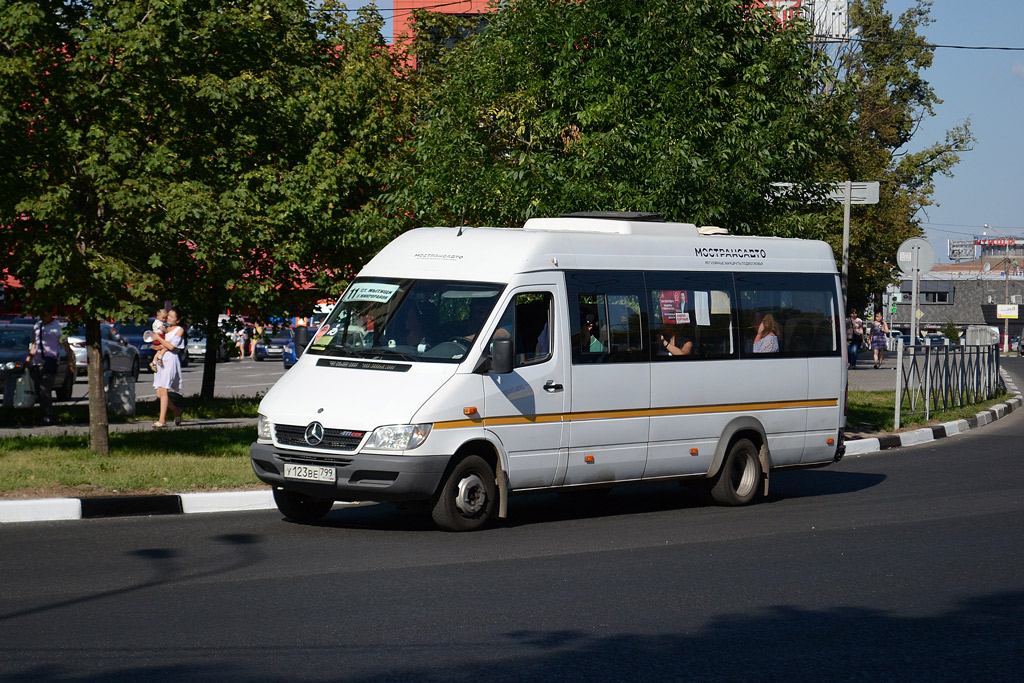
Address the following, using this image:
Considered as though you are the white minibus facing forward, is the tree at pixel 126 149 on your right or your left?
on your right

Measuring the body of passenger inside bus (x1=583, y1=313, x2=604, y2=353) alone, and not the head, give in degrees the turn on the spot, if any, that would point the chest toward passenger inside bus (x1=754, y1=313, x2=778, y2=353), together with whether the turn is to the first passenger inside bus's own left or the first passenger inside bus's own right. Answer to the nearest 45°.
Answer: approximately 180°

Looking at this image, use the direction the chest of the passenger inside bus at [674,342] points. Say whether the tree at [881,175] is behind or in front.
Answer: behind

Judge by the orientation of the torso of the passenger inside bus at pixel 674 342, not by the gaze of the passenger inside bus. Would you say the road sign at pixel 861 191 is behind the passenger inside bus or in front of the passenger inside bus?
behind

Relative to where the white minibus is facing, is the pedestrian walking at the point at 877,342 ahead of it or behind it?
behind

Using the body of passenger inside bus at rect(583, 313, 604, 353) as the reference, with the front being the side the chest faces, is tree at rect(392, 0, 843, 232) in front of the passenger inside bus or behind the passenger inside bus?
behind

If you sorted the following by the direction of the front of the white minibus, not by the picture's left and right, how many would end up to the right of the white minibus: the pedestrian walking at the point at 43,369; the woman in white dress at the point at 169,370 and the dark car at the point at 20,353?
3

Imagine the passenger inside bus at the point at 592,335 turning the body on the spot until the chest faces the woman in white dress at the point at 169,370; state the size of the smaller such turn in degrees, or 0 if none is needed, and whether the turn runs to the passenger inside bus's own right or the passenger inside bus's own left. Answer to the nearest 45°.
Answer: approximately 90° to the passenger inside bus's own right

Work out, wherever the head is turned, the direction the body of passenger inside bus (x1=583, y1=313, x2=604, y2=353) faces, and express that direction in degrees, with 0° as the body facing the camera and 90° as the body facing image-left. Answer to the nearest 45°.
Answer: approximately 45°

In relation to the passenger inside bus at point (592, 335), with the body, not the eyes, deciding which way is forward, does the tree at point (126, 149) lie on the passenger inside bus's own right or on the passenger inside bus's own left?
on the passenger inside bus's own right

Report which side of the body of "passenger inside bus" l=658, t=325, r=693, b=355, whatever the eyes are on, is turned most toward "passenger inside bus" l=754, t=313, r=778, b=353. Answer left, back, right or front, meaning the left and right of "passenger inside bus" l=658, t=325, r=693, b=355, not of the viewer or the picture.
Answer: back

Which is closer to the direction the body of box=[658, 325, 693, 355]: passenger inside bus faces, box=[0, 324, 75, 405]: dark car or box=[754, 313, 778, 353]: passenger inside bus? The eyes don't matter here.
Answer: the dark car

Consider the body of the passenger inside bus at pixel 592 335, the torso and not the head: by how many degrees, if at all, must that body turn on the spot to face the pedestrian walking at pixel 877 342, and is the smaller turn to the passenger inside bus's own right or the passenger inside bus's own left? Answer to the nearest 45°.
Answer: approximately 135° to the passenger inside bus's own right

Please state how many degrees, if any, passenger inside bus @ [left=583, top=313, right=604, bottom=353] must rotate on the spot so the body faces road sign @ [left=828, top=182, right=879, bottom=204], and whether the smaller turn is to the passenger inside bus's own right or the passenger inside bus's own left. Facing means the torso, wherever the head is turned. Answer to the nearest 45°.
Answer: approximately 180°

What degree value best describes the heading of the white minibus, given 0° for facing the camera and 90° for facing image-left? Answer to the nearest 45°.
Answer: approximately 45°
